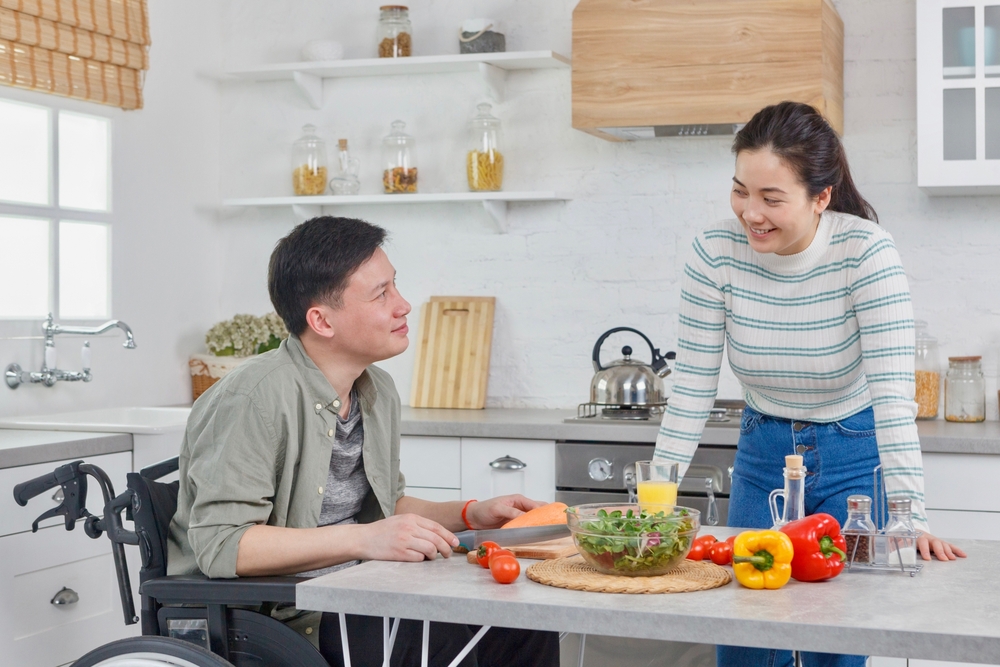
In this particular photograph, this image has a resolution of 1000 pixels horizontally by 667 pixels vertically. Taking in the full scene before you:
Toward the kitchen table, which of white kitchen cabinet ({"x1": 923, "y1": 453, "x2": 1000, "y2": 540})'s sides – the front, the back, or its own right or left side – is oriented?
front

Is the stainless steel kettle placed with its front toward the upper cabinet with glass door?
yes

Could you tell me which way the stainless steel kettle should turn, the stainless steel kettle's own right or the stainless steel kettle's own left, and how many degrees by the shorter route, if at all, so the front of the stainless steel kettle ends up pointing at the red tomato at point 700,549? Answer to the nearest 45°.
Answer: approximately 90° to the stainless steel kettle's own right

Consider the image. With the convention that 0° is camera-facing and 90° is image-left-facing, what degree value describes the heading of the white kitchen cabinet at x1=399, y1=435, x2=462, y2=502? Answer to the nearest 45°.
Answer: approximately 0°

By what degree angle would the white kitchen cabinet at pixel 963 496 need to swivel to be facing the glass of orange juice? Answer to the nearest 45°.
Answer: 0° — it already faces it

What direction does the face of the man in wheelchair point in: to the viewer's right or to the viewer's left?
to the viewer's right

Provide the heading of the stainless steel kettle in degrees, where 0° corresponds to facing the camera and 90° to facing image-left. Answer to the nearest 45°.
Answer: approximately 270°

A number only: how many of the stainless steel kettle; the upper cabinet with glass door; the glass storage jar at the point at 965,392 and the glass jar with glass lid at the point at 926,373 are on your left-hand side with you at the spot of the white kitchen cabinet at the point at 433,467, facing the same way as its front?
4

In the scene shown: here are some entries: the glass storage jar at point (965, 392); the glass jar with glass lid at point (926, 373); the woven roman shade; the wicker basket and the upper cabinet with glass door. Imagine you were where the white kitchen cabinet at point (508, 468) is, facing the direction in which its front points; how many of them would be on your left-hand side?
3

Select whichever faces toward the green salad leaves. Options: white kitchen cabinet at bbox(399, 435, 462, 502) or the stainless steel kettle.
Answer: the white kitchen cabinet

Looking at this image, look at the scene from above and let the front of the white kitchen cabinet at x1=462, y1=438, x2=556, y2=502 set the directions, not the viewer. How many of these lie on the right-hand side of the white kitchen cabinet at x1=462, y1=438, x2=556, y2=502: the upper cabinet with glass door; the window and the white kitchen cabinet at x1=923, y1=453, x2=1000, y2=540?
1

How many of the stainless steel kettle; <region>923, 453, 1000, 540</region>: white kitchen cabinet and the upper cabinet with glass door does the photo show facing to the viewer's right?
1
